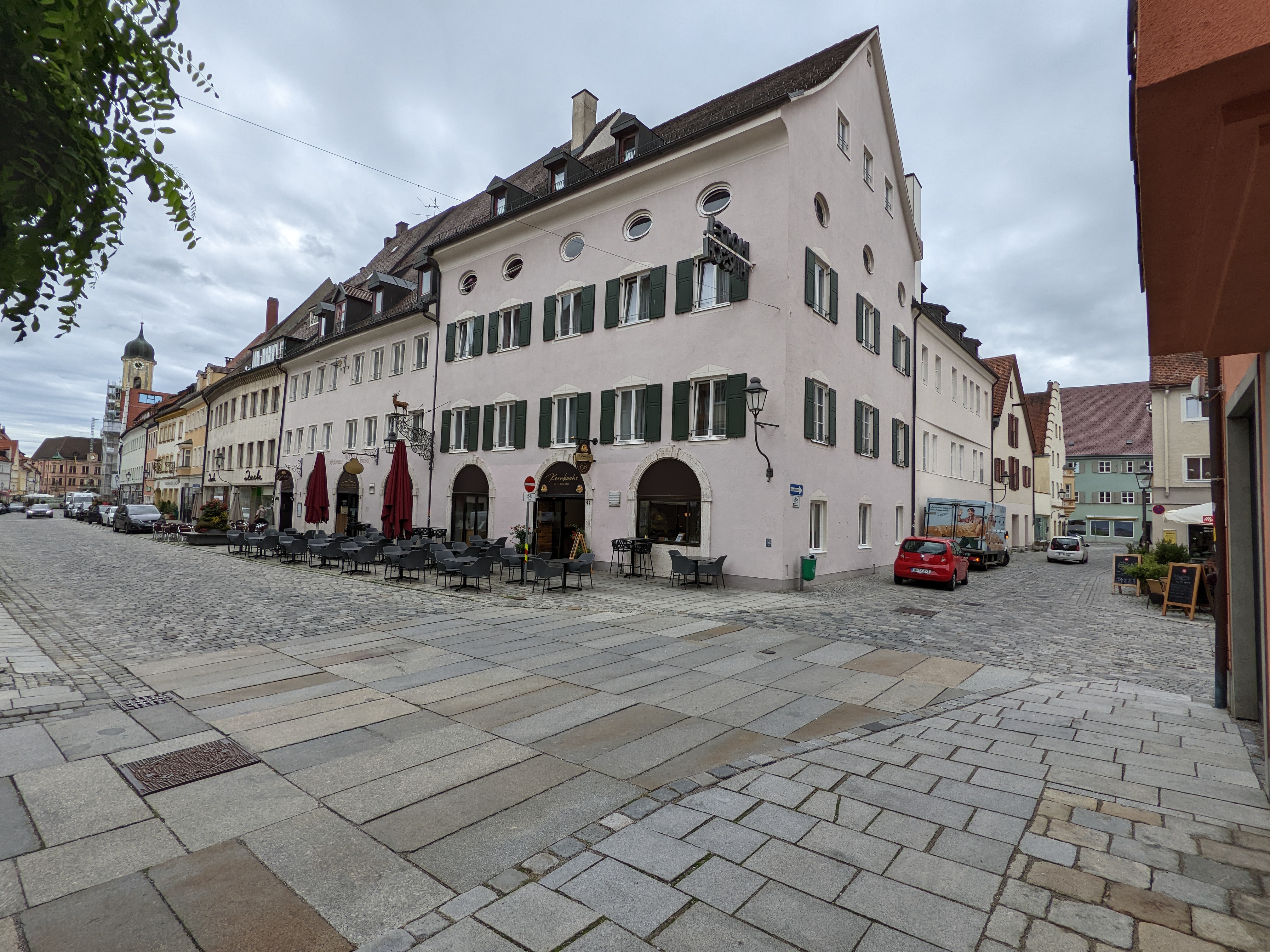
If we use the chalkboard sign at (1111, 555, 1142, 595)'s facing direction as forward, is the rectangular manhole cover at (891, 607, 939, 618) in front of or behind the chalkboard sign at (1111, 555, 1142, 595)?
in front

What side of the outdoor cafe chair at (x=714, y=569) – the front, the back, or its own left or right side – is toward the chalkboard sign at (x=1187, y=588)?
back

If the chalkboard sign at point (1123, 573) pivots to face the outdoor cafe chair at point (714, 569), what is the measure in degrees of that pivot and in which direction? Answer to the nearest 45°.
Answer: approximately 45° to its right

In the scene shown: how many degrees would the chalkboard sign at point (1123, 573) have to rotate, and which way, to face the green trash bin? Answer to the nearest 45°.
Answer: approximately 45° to its right

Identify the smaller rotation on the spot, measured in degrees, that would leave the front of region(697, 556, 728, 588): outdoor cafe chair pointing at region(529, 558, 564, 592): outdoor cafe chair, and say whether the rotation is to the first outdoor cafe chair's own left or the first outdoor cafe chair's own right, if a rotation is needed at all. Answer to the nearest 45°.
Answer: approximately 45° to the first outdoor cafe chair's own left

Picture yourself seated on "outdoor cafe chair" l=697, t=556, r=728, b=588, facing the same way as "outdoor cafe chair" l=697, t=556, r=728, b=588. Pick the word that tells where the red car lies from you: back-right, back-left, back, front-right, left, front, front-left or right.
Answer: back-right

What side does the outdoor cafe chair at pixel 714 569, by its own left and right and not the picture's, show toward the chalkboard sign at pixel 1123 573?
back

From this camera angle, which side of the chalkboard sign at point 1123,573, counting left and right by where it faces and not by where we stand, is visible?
front

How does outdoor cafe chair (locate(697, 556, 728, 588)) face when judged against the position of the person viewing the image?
facing to the left of the viewer

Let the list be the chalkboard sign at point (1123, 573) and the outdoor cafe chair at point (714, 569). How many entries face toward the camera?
1

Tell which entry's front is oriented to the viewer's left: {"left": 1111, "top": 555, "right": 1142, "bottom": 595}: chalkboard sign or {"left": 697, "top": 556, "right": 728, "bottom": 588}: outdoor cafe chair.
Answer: the outdoor cafe chair

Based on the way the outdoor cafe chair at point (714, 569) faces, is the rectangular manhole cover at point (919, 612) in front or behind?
behind

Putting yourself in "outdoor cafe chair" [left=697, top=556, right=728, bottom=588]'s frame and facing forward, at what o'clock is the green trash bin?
The green trash bin is roughly at 5 o'clock from the outdoor cafe chair.

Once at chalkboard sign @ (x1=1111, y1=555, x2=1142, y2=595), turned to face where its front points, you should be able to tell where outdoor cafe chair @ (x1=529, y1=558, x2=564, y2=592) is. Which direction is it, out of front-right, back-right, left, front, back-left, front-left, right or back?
front-right

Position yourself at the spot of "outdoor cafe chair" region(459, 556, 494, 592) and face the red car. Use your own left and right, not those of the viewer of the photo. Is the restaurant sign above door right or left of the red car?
left

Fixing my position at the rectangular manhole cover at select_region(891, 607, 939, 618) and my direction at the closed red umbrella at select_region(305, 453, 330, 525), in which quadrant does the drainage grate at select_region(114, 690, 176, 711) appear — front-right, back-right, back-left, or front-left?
front-left
